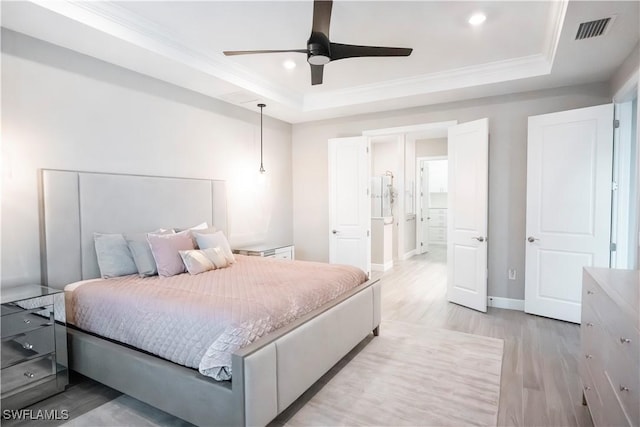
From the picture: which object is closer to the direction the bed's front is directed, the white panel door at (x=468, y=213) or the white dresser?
the white dresser

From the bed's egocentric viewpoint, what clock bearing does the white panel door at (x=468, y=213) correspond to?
The white panel door is roughly at 10 o'clock from the bed.

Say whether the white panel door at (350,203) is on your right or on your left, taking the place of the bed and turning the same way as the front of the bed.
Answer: on your left

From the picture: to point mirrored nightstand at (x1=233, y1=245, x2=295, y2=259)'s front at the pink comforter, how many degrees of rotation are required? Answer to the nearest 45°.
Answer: approximately 45° to its right

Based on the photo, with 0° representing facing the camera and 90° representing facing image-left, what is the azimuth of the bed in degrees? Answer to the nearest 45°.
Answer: approximately 315°

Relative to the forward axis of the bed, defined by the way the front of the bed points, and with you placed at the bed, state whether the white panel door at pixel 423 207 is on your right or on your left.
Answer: on your left

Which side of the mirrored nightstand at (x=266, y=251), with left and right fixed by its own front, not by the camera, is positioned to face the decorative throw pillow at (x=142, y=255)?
right

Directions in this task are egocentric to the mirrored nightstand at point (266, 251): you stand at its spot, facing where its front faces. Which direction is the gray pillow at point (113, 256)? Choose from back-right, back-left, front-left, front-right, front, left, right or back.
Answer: right

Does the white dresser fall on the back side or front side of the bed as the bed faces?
on the front side

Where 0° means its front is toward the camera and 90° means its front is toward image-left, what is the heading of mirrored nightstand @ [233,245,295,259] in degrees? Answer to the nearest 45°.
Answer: approximately 315°

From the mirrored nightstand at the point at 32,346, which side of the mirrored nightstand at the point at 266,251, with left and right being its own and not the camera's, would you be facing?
right

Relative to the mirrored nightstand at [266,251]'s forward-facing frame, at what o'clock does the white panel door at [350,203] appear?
The white panel door is roughly at 10 o'clock from the mirrored nightstand.

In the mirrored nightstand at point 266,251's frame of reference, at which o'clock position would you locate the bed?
The bed is roughly at 2 o'clock from the mirrored nightstand.
